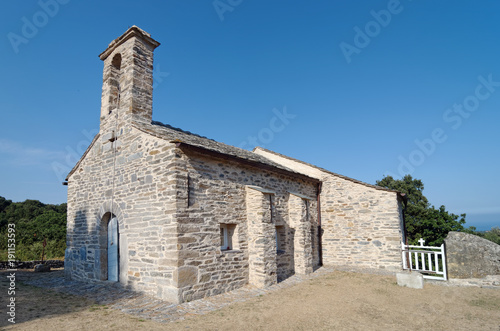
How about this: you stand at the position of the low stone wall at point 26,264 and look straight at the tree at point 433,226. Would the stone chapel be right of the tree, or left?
right

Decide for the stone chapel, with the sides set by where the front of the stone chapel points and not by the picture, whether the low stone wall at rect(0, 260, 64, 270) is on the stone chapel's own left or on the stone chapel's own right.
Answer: on the stone chapel's own right

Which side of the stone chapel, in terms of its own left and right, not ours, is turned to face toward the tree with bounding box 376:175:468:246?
back

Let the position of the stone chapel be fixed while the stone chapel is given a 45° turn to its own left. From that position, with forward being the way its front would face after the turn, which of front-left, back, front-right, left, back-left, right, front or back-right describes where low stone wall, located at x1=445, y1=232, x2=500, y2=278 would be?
left
